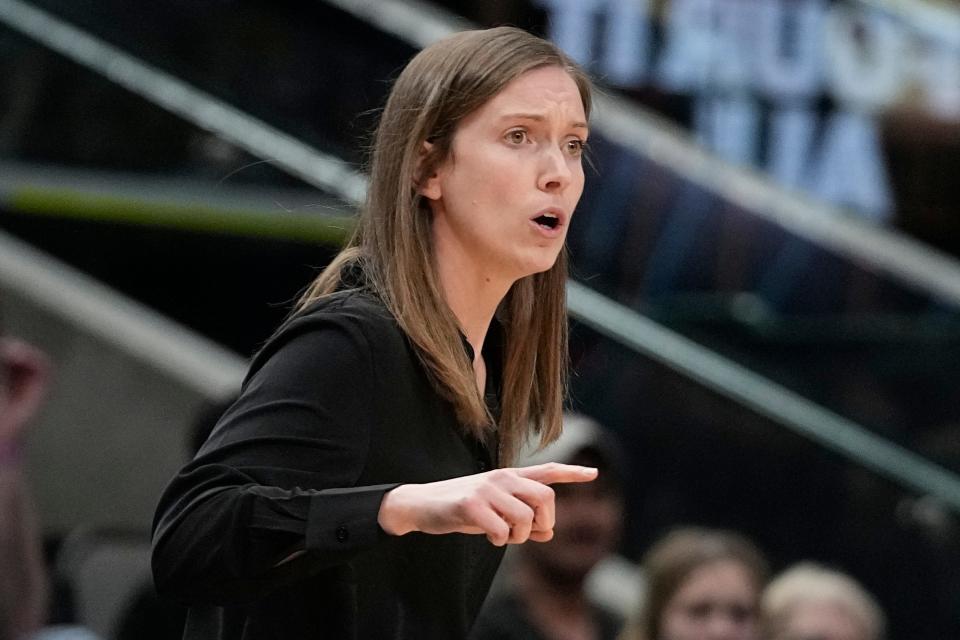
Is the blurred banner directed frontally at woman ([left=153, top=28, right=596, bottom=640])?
yes

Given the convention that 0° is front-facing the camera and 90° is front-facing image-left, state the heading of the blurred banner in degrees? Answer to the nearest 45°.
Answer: approximately 0°

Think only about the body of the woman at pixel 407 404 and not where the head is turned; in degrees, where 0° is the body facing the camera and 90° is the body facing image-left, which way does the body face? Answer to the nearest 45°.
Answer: approximately 315°

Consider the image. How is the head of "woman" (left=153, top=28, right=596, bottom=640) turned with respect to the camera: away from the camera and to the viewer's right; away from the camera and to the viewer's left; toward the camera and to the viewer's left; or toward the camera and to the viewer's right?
toward the camera and to the viewer's right

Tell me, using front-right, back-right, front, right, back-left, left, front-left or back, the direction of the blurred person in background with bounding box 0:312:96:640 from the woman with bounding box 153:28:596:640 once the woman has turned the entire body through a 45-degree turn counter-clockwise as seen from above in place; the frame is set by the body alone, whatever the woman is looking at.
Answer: back-left

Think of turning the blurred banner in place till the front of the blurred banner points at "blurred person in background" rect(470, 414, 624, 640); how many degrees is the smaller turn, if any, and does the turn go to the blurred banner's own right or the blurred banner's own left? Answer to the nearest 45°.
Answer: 0° — it already faces them

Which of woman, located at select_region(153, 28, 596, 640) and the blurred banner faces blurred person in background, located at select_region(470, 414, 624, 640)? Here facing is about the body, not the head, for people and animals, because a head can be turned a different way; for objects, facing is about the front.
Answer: the blurred banner
